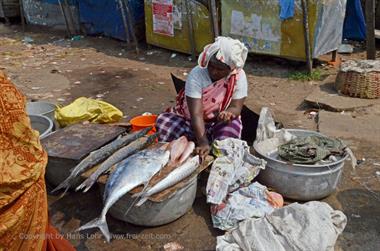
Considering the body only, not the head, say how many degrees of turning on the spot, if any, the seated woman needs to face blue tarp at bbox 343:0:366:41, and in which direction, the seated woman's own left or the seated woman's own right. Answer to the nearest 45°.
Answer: approximately 135° to the seated woman's own left

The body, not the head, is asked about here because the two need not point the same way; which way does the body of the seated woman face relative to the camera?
toward the camera

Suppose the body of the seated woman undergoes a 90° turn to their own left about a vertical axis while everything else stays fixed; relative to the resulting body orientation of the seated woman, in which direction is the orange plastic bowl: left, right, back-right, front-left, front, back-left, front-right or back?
back-left

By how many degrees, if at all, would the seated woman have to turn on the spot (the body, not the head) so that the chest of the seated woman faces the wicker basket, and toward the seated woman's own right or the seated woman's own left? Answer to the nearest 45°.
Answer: approximately 135° to the seated woman's own left

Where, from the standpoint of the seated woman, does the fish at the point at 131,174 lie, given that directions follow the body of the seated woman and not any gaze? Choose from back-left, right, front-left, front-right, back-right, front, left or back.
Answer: front-right

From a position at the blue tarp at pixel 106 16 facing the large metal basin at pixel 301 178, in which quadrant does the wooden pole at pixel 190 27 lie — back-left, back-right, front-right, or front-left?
front-left

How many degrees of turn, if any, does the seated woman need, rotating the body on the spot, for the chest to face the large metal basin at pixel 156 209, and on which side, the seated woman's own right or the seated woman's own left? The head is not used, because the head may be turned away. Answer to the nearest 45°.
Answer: approximately 45° to the seated woman's own right

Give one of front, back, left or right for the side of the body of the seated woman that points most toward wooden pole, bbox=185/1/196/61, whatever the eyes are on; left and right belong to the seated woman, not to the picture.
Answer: back

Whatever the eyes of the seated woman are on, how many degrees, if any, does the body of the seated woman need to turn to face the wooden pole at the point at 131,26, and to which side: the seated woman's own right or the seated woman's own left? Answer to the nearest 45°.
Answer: approximately 180°

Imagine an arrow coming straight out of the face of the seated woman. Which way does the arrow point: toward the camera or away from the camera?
toward the camera

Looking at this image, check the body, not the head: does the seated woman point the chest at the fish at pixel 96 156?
no

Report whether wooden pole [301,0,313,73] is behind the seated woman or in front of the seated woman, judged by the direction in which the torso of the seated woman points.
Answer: behind

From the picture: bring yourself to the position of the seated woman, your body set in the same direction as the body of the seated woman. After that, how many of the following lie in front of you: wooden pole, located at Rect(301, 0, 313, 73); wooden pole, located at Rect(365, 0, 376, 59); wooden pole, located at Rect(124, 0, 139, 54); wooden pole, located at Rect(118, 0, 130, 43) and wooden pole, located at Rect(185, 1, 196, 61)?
0

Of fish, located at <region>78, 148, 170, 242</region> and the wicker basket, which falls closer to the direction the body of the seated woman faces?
the fish

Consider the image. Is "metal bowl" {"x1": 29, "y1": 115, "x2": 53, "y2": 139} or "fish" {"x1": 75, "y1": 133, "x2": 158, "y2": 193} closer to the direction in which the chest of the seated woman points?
the fish

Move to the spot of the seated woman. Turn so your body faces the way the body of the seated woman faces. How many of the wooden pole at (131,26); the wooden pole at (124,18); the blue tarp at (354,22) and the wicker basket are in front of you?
0

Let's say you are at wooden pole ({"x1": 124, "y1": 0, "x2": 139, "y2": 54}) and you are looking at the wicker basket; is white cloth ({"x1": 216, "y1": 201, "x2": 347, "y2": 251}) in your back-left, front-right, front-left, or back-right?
front-right

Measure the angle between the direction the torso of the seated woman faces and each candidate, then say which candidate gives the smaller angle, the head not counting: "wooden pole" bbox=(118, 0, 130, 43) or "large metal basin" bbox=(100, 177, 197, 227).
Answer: the large metal basin

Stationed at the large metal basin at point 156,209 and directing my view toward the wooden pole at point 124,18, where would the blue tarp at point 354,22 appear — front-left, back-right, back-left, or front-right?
front-right

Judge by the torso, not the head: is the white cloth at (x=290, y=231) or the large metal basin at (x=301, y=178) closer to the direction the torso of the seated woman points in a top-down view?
the white cloth
